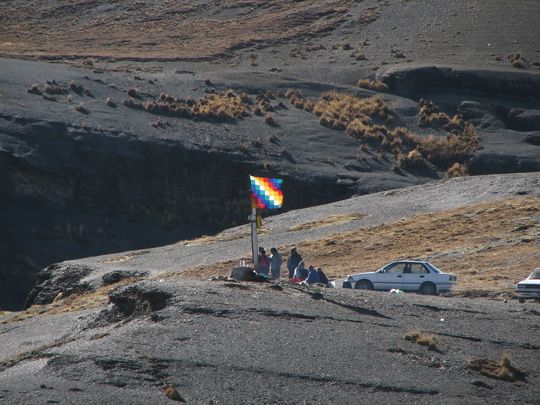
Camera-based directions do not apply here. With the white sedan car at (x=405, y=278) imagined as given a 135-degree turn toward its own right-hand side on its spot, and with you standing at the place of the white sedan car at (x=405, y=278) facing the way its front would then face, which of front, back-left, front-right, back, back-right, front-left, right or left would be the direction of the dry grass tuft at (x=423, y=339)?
back-right

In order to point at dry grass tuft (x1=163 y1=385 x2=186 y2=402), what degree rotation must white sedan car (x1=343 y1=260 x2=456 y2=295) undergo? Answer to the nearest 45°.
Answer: approximately 90° to its left

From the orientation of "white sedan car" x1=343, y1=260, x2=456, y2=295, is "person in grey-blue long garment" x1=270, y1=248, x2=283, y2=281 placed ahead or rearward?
ahead

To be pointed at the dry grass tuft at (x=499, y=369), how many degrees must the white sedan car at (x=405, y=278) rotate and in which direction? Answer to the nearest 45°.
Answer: approximately 90° to its left

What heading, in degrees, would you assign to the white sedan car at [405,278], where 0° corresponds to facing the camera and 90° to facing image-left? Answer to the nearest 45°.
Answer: approximately 90°

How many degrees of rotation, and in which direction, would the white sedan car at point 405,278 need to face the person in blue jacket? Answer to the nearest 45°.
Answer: approximately 45° to its left

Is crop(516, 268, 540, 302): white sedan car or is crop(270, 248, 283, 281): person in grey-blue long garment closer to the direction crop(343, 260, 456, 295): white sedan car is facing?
the person in grey-blue long garment

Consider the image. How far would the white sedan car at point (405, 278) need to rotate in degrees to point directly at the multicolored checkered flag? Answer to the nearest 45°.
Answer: approximately 45° to its left

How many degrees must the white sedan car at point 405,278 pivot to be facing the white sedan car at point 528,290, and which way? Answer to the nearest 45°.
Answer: approximately 135° to its left

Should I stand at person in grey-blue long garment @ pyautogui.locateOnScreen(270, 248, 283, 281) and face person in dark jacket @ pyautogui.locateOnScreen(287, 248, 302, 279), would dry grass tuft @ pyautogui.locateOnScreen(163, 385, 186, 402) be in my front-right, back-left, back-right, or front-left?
back-right
